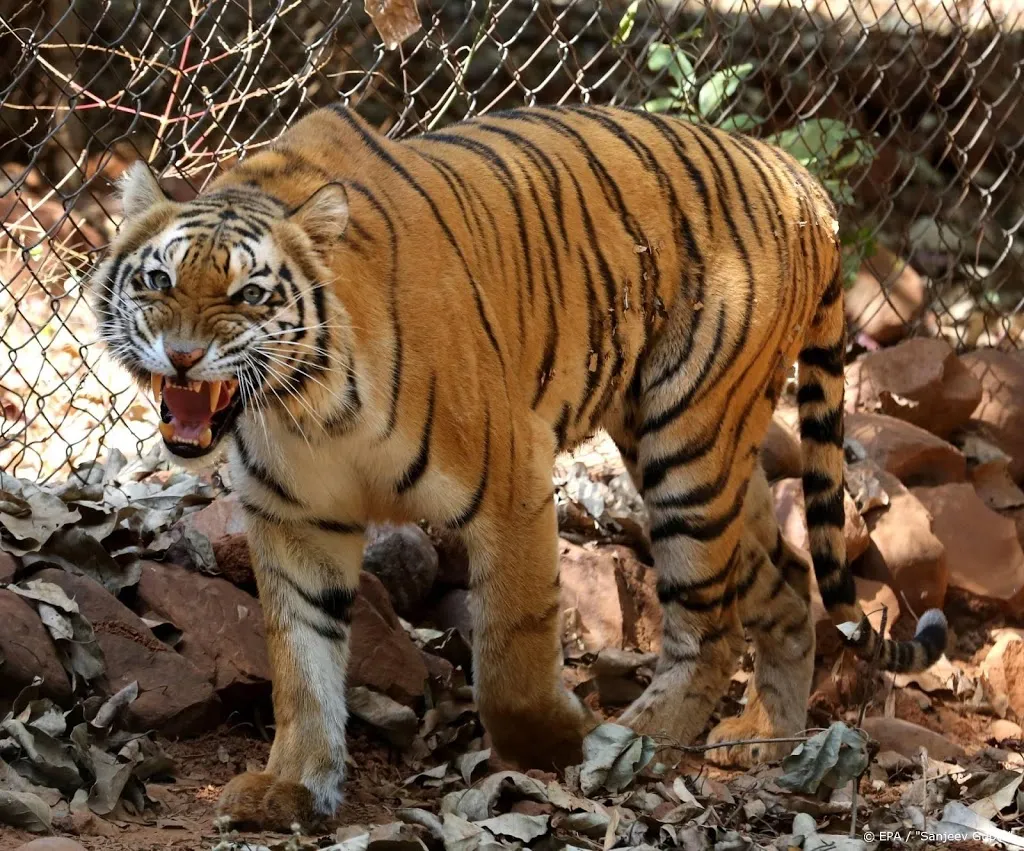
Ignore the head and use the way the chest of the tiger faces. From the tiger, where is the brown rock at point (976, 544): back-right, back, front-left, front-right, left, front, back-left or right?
back

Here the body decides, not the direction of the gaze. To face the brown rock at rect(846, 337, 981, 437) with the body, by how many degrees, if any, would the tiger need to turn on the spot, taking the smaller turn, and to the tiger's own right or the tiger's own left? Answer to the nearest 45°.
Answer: approximately 180°

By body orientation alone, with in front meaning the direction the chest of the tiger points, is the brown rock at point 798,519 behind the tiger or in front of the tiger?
behind

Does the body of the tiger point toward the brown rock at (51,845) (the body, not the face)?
yes

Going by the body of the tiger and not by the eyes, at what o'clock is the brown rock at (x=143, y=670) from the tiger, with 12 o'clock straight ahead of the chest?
The brown rock is roughly at 2 o'clock from the tiger.

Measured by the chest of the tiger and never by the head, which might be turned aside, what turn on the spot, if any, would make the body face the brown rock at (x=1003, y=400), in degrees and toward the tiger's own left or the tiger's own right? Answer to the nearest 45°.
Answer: approximately 180°

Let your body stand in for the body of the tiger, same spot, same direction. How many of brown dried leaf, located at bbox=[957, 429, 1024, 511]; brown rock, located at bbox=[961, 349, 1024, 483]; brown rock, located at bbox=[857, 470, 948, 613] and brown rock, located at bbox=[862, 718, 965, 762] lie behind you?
4

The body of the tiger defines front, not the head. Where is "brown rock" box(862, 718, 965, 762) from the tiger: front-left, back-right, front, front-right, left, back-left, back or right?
back

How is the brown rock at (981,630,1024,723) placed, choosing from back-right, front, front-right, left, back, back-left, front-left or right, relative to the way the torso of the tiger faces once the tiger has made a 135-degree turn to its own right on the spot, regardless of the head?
front-right

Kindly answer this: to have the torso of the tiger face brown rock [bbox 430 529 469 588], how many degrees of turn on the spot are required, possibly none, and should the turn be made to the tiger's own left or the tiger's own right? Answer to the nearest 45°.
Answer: approximately 135° to the tiger's own right

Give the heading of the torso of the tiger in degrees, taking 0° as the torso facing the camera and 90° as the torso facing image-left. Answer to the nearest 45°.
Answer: approximately 45°

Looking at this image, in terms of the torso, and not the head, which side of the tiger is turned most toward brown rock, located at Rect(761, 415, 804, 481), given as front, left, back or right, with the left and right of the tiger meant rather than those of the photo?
back
